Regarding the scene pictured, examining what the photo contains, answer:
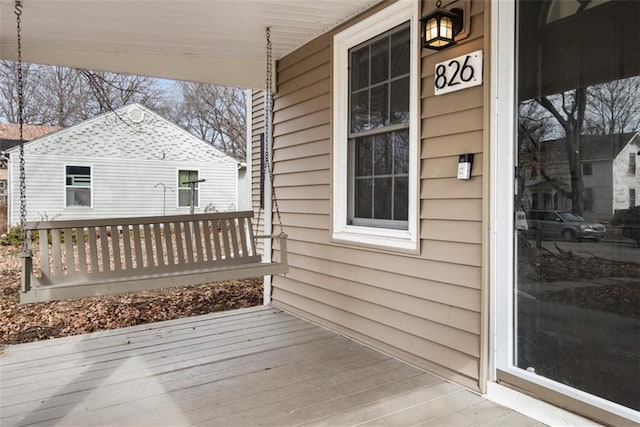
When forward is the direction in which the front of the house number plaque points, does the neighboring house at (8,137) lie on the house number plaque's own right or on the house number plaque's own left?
on the house number plaque's own right

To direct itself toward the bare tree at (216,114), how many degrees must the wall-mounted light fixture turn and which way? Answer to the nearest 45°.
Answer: approximately 90° to its right

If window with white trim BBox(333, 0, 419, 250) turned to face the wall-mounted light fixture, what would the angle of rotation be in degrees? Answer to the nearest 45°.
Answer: approximately 90° to its left

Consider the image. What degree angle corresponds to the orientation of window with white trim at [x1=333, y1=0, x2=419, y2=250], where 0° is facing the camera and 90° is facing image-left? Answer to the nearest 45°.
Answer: approximately 45°

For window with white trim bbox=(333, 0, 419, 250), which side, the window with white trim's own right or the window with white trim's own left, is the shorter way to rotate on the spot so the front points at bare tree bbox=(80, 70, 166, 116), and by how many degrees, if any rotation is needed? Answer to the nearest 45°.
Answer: approximately 90° to the window with white trim's own right

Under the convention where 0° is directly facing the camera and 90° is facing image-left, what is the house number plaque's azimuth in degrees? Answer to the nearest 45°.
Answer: approximately 45°

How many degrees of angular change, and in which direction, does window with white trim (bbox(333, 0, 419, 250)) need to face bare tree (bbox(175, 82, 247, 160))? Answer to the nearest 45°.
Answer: approximately 90° to its right

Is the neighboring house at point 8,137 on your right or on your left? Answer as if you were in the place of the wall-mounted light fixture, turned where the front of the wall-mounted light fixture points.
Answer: on your right
